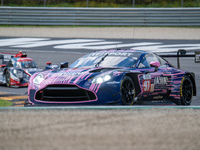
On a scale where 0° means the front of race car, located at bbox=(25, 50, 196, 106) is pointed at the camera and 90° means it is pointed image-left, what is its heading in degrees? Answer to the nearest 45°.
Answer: approximately 45°

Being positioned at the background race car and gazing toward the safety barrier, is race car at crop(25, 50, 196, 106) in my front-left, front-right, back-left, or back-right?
back-right

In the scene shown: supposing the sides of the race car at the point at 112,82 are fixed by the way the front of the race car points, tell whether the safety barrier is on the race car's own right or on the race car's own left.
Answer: on the race car's own right

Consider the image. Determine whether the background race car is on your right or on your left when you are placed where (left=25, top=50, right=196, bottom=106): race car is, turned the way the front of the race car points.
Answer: on your right
